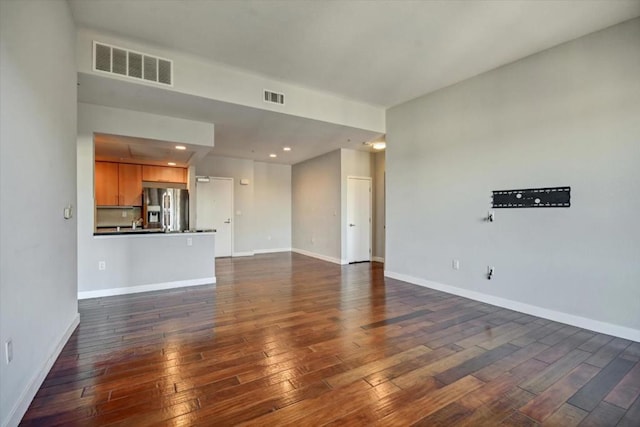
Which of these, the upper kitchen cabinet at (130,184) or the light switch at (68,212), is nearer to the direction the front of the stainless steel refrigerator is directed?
the light switch

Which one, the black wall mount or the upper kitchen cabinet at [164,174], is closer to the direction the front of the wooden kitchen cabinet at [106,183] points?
the black wall mount

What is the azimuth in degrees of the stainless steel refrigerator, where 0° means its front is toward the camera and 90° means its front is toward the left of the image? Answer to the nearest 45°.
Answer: approximately 0°

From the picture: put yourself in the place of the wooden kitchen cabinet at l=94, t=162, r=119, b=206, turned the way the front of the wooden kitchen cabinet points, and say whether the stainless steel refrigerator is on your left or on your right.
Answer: on your left

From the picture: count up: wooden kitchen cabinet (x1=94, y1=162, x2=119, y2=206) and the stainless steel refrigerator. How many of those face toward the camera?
2
